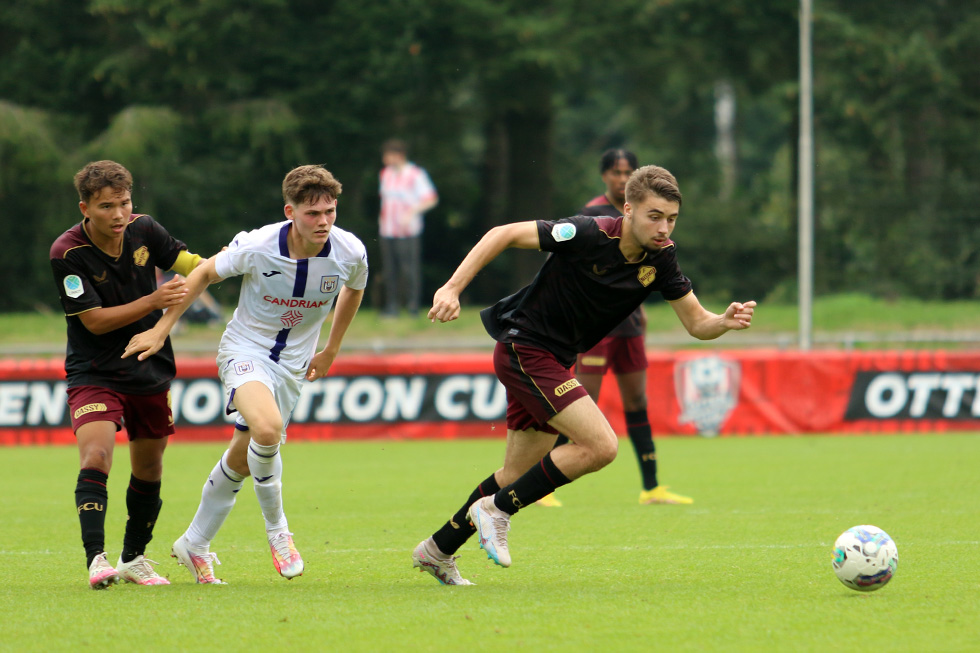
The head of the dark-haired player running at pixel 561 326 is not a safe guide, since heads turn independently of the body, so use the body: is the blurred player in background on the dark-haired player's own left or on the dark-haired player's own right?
on the dark-haired player's own left

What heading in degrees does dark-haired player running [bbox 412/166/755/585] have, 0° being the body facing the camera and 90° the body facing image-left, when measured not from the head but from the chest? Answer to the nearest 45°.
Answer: approximately 315°

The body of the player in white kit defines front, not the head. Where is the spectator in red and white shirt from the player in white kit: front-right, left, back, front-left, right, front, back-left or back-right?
back-left

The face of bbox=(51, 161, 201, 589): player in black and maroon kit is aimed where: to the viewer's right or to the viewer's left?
to the viewer's right

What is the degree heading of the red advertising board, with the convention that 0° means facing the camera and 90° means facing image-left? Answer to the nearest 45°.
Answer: approximately 0°

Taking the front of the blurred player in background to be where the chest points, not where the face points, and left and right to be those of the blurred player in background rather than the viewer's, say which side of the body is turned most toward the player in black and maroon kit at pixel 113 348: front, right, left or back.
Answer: right

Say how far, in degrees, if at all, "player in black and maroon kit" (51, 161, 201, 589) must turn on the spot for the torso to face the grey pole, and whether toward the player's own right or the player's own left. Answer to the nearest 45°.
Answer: approximately 90° to the player's own left

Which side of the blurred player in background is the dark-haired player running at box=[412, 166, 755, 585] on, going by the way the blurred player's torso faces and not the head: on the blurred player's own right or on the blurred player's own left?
on the blurred player's own right

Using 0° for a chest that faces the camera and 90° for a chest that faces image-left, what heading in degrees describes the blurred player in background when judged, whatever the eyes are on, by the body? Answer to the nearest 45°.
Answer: approximately 315°

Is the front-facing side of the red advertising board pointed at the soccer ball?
yes
